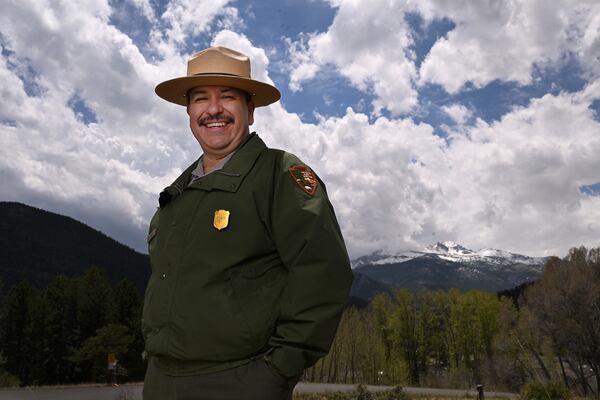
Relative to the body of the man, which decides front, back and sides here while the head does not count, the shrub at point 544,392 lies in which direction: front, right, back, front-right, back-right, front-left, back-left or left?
back

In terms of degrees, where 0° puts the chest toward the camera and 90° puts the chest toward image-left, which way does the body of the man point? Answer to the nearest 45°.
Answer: approximately 45°
